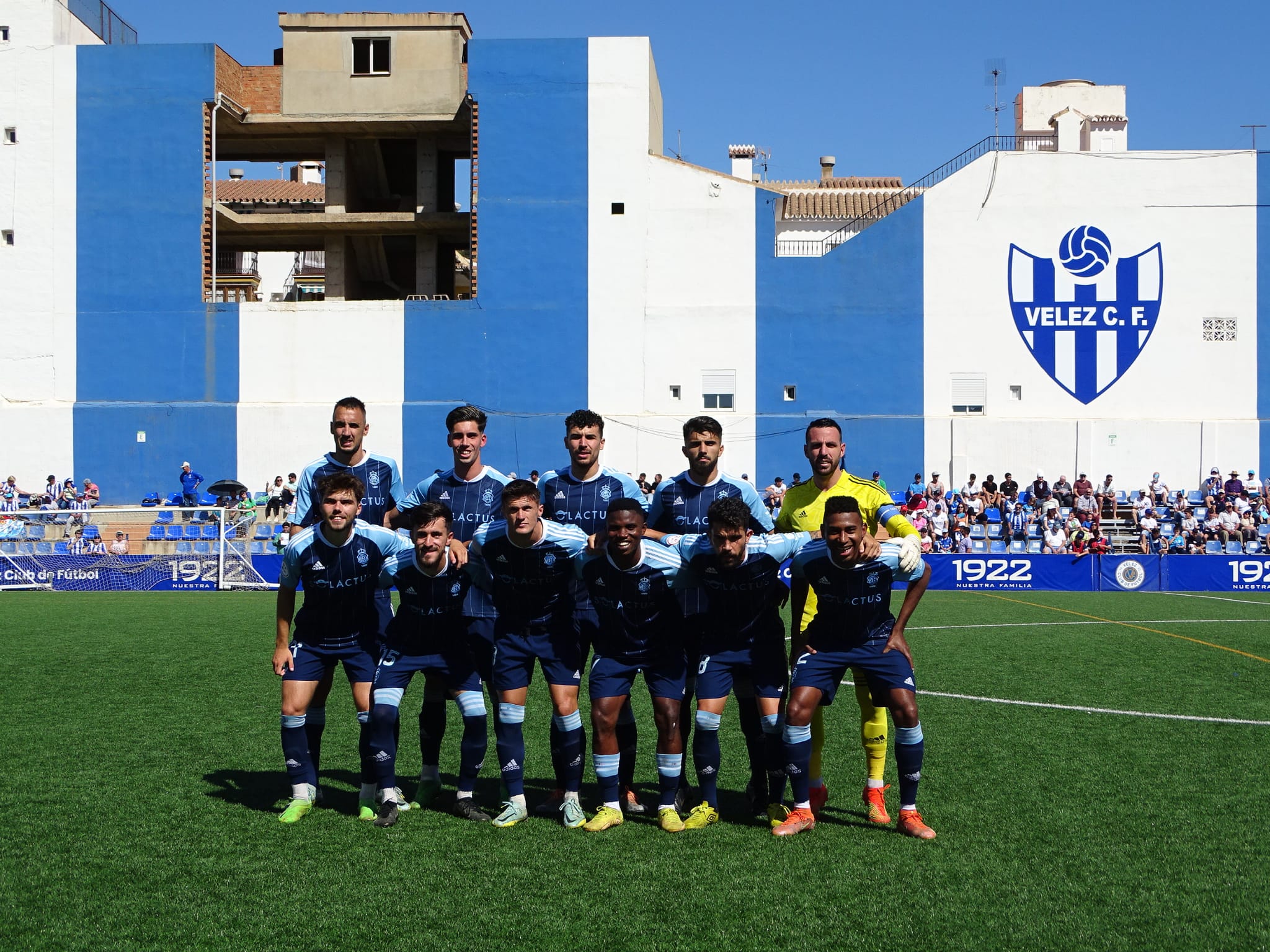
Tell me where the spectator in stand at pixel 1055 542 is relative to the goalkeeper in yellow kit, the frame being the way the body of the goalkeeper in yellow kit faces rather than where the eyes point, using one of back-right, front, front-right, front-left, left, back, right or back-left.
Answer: back

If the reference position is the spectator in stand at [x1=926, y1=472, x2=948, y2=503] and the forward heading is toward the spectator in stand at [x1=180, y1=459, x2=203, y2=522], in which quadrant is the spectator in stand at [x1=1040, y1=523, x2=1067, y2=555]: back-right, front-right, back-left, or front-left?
back-left

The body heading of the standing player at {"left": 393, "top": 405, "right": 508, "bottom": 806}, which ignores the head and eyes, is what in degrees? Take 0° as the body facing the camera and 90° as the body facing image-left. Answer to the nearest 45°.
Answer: approximately 0°

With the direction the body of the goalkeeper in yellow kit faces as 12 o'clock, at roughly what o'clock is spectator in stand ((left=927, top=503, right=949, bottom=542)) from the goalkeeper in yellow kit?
The spectator in stand is roughly at 6 o'clock from the goalkeeper in yellow kit.

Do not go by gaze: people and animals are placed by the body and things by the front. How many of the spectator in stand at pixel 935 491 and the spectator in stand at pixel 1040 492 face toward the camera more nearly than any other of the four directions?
2

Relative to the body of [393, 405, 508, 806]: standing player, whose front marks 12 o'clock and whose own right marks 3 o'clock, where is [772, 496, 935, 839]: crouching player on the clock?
The crouching player is roughly at 10 o'clock from the standing player.

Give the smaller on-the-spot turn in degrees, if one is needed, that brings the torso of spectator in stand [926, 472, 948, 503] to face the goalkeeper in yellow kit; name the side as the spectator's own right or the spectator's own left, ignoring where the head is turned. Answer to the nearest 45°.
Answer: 0° — they already face them
